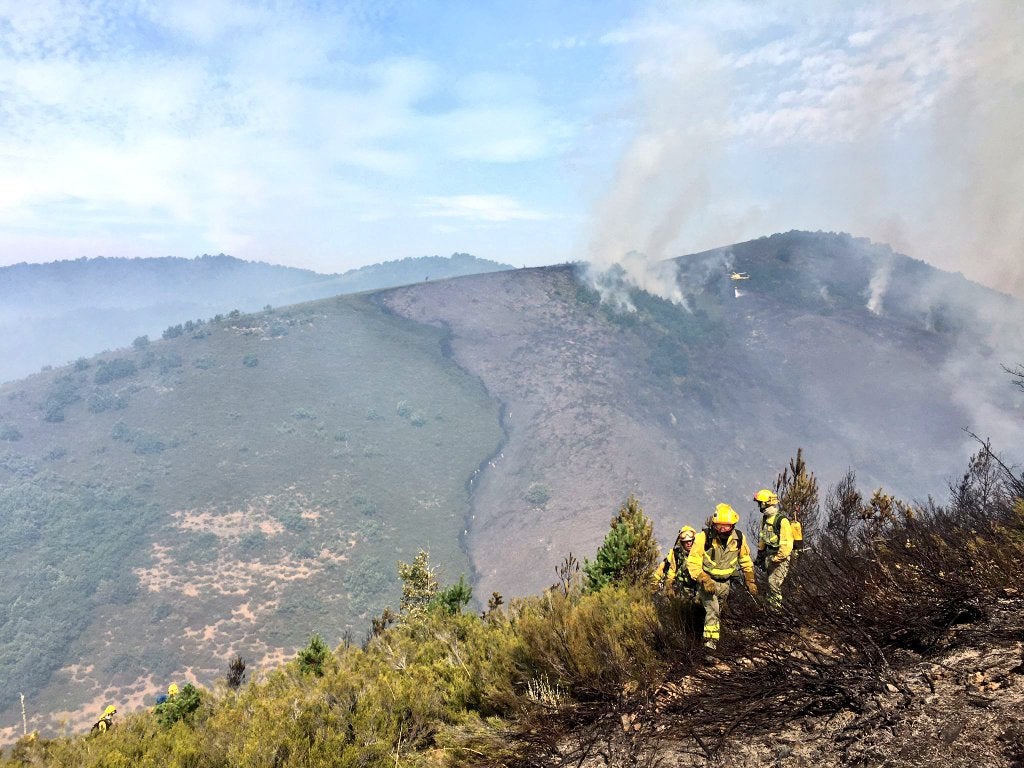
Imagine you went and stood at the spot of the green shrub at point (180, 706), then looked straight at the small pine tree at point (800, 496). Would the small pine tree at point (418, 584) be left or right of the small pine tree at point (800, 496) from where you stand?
left

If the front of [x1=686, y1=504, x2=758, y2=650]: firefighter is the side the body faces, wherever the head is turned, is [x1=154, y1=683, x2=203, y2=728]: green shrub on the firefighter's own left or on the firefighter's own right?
on the firefighter's own right

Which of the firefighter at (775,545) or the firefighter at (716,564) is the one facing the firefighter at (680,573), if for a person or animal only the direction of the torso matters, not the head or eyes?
the firefighter at (775,545)

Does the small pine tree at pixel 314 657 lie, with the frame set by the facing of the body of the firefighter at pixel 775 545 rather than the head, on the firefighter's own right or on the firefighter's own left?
on the firefighter's own right

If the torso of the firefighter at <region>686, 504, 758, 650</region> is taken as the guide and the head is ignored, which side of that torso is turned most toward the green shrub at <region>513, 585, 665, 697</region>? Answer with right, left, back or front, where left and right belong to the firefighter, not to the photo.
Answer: right

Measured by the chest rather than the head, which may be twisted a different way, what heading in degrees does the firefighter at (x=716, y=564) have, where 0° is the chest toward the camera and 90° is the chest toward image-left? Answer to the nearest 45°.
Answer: approximately 0°

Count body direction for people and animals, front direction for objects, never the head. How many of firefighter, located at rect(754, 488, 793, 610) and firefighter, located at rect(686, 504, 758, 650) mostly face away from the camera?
0

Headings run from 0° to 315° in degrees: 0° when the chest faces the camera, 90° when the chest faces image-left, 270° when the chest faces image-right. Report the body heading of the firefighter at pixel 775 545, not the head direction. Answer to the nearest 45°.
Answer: approximately 45°
